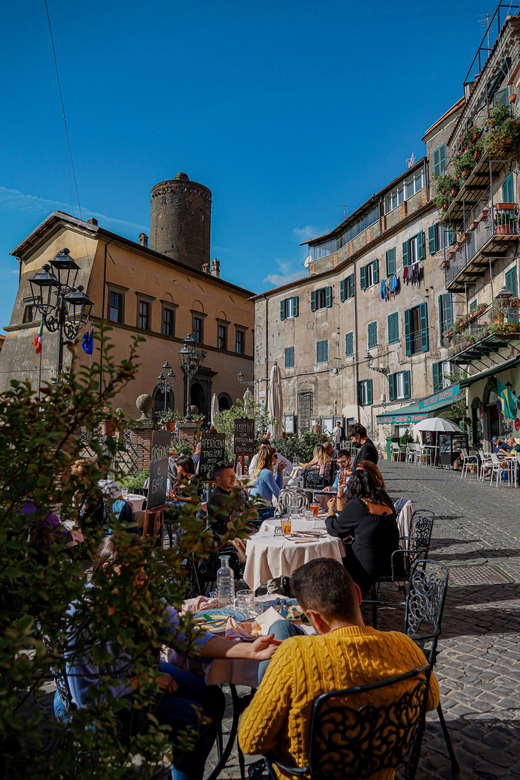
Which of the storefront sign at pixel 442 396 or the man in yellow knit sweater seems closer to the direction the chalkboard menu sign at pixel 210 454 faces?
the man in yellow knit sweater

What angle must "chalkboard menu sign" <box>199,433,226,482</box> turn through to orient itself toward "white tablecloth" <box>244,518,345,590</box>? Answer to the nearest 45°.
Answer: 0° — it already faces it

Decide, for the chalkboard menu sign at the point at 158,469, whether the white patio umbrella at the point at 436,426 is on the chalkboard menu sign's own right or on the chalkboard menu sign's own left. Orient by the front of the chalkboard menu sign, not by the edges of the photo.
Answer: on the chalkboard menu sign's own left

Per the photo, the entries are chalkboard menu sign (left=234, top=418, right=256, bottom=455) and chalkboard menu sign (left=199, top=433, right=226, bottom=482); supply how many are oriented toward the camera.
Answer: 2

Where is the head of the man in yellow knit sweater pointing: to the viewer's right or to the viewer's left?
to the viewer's left

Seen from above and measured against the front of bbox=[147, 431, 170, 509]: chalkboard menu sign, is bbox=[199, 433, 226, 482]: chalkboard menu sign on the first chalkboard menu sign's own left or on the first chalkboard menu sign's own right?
on the first chalkboard menu sign's own left

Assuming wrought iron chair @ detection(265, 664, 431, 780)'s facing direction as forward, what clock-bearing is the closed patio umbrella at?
The closed patio umbrella is roughly at 1 o'clock from the wrought iron chair.

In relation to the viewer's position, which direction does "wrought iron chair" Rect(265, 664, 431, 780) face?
facing away from the viewer and to the left of the viewer

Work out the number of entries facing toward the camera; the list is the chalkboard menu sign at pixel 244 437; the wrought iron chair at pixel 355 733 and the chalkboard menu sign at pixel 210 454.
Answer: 2

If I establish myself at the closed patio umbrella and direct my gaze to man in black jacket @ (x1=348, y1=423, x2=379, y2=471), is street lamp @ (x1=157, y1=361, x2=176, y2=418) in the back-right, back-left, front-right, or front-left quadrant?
back-right

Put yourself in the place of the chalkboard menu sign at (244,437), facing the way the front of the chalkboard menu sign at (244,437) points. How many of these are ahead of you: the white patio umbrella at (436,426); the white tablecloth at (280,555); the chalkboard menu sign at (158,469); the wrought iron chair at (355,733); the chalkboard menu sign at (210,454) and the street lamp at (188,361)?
4

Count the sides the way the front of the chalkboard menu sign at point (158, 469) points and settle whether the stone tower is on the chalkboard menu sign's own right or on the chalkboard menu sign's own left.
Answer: on the chalkboard menu sign's own left
